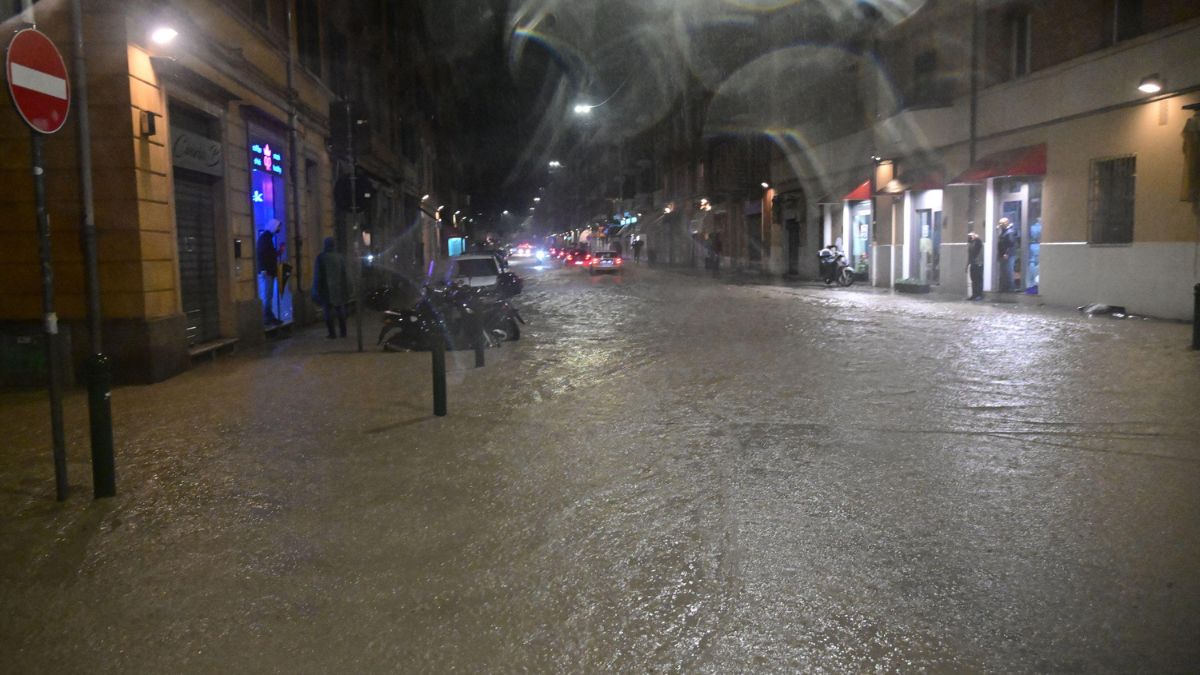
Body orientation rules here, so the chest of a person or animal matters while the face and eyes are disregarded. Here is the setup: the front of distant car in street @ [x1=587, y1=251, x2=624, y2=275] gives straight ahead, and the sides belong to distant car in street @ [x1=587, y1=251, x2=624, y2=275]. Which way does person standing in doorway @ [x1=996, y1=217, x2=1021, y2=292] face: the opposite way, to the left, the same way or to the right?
to the left

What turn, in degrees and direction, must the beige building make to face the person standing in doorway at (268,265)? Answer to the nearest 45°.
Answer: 0° — it already faces them

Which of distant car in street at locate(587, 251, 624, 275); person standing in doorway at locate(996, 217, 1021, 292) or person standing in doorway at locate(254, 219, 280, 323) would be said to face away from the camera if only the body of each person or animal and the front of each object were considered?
the distant car in street

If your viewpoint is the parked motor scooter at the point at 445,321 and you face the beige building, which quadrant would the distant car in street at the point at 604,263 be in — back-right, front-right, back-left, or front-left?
front-left

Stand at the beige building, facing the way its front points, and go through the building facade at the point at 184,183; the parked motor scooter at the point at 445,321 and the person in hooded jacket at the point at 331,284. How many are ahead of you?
3

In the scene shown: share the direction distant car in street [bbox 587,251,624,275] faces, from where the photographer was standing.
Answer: facing away from the viewer

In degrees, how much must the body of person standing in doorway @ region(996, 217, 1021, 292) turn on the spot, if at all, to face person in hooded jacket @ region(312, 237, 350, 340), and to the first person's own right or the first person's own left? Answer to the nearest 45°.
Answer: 0° — they already face them

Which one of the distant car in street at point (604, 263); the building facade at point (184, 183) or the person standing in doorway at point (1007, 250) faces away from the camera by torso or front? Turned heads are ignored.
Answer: the distant car in street

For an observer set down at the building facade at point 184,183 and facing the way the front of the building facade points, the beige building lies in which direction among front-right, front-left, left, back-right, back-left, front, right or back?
front-left

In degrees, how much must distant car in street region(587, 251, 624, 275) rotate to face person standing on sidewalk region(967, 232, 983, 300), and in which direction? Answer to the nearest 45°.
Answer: approximately 180°

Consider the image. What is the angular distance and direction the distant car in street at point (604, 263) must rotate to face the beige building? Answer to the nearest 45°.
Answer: approximately 180°

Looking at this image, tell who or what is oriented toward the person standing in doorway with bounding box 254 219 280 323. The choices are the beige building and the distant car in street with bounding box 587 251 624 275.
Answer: the beige building

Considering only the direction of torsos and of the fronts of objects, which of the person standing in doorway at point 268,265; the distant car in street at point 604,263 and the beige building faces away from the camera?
the distant car in street

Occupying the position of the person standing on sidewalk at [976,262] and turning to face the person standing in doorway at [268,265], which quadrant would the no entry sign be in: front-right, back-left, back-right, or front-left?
front-left

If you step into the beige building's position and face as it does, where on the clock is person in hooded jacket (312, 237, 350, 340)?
The person in hooded jacket is roughly at 12 o'clock from the beige building.

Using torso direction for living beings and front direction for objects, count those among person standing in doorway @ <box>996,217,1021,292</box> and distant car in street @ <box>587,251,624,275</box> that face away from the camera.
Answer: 1
